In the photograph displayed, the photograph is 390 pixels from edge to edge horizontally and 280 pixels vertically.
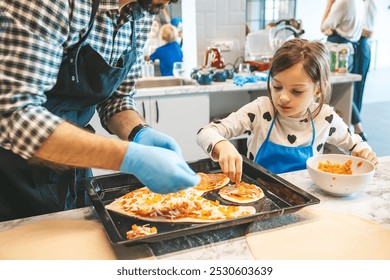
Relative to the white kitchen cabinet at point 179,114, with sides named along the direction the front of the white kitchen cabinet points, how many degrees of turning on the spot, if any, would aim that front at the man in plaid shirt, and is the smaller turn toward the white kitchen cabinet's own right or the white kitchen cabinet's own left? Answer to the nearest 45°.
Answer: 0° — it already faces them

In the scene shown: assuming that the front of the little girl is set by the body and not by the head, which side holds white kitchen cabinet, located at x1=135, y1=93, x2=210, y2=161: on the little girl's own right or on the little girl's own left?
on the little girl's own right

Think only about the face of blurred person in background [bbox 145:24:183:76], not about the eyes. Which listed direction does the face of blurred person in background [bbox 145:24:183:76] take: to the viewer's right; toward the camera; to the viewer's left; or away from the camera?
away from the camera

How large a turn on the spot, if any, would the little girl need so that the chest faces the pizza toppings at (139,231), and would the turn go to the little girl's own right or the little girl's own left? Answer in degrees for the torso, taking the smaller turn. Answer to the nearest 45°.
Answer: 0° — they already face it

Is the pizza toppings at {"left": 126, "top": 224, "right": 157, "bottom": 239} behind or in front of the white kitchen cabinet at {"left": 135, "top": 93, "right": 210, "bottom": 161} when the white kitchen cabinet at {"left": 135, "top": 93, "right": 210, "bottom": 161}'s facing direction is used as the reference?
in front

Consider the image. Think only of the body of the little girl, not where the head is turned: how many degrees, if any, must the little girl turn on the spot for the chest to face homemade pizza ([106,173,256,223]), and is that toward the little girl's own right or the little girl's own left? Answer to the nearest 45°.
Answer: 0° — they already face it

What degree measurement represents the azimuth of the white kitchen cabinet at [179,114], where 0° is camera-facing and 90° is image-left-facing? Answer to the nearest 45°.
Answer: approximately 0°

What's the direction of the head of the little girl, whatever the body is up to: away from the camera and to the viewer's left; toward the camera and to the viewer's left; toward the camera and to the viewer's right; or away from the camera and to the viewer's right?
toward the camera and to the viewer's left

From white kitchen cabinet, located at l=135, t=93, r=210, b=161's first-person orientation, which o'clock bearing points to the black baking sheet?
The black baking sheet is roughly at 12 o'clock from the white kitchen cabinet.

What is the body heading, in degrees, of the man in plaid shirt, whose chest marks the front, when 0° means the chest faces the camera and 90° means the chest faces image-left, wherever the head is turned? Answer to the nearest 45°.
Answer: approximately 315°

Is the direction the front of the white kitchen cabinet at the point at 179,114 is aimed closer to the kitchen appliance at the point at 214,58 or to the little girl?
the little girl

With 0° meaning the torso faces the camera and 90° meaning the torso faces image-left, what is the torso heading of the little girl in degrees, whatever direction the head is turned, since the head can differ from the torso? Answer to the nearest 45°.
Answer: approximately 45°

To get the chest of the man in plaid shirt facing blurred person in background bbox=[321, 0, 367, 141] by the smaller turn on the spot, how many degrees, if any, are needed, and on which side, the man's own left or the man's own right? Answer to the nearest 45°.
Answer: approximately 90° to the man's own left
